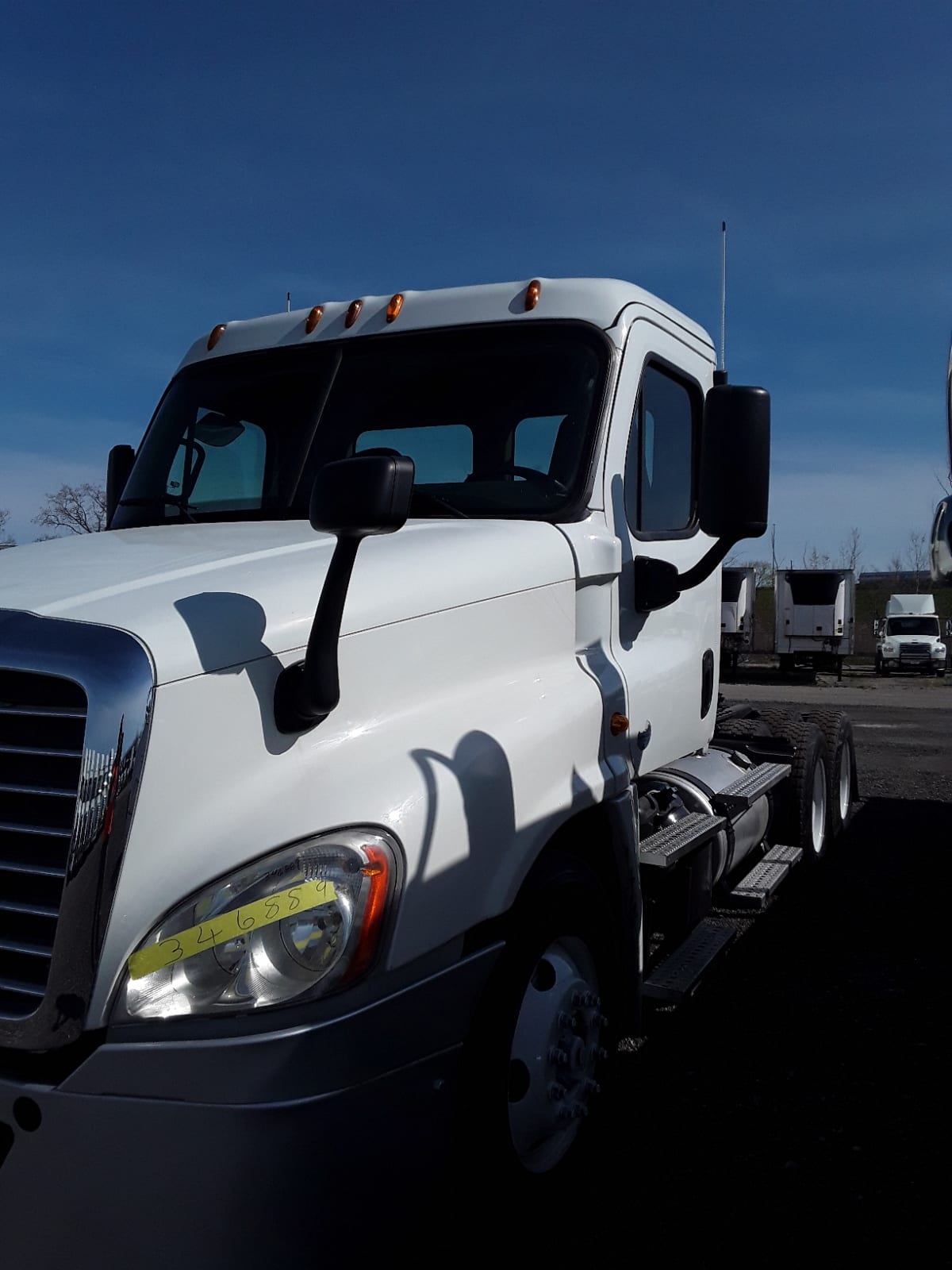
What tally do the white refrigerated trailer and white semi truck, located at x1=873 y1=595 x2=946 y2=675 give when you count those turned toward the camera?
2

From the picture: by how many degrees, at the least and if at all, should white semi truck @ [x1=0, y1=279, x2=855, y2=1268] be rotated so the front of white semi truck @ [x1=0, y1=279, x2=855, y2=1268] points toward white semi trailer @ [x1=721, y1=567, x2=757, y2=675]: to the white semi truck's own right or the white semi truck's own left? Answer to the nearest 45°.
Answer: approximately 135° to the white semi truck's own right

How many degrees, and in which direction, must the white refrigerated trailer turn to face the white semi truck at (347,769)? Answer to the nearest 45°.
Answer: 0° — it already faces it

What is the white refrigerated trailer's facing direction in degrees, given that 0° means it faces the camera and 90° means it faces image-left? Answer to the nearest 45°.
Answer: approximately 0°

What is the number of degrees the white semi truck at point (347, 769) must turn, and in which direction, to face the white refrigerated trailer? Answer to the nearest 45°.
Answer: approximately 135° to its right

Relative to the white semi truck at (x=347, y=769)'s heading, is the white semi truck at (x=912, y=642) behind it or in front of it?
behind

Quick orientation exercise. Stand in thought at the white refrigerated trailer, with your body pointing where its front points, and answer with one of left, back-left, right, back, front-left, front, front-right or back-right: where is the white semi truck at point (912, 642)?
back-left

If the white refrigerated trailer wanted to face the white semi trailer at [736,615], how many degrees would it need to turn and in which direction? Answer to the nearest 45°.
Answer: approximately 45° to its right

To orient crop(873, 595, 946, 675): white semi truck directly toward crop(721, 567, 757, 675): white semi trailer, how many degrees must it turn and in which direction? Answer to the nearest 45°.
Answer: approximately 45° to its right
